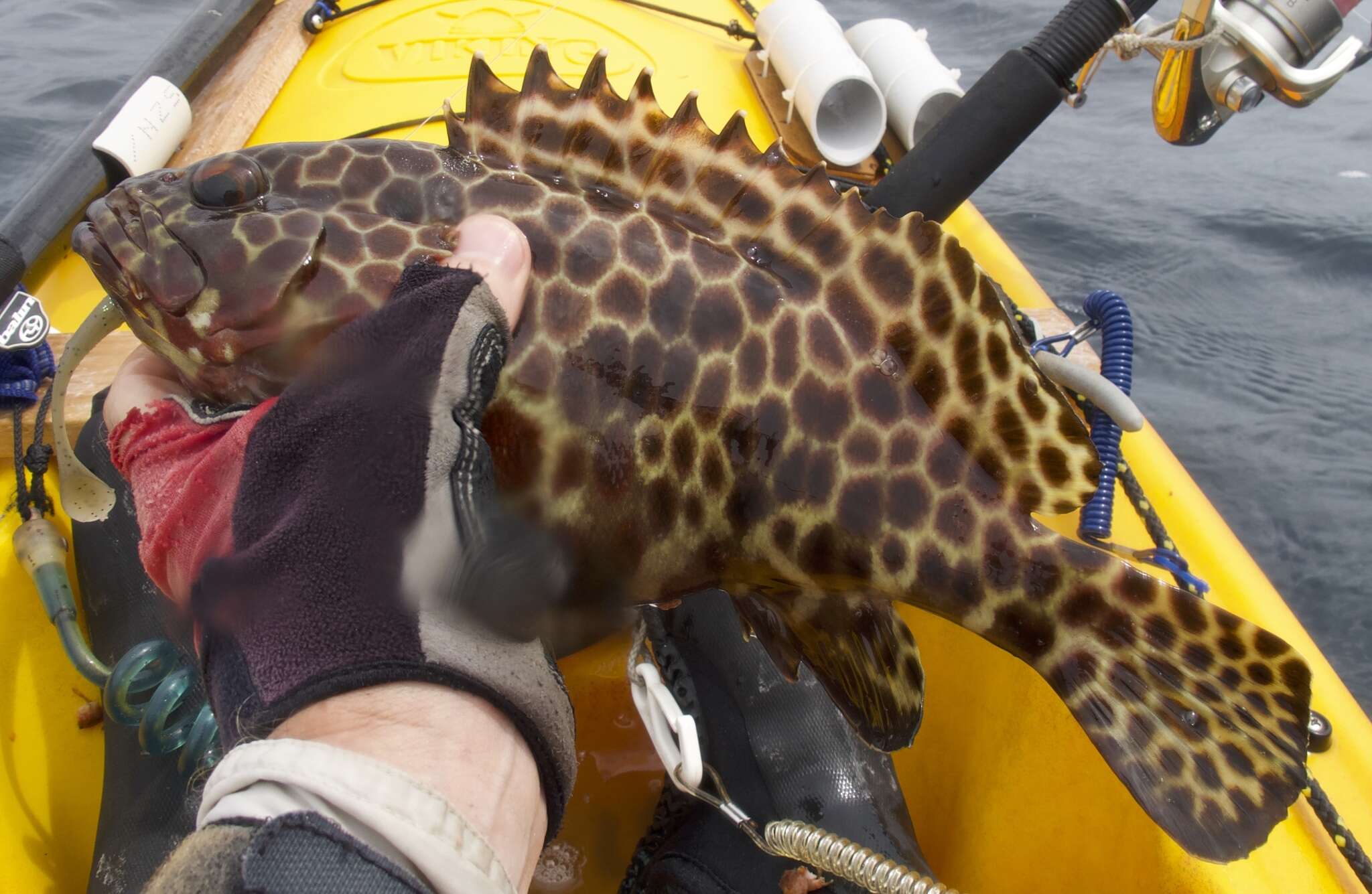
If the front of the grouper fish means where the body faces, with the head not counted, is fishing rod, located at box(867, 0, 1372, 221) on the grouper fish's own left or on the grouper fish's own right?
on the grouper fish's own right

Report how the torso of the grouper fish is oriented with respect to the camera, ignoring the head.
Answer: to the viewer's left

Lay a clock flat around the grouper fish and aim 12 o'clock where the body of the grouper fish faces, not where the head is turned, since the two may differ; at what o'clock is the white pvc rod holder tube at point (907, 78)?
The white pvc rod holder tube is roughly at 3 o'clock from the grouper fish.

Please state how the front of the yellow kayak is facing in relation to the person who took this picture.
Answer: facing away from the viewer

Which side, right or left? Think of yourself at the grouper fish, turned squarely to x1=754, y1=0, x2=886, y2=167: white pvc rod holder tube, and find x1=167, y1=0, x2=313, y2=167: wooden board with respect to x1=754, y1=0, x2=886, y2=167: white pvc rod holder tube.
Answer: left
